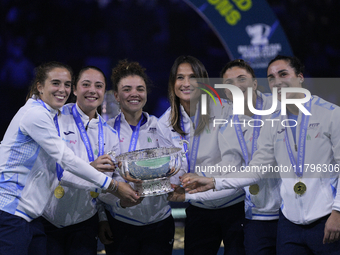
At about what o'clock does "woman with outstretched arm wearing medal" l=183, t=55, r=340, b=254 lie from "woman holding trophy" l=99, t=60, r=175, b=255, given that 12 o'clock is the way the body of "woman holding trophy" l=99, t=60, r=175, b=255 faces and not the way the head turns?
"woman with outstretched arm wearing medal" l=183, t=55, r=340, b=254 is roughly at 10 o'clock from "woman holding trophy" l=99, t=60, r=175, b=255.

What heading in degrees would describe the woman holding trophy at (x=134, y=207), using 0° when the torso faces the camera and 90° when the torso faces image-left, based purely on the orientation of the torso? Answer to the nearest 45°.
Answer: approximately 0°

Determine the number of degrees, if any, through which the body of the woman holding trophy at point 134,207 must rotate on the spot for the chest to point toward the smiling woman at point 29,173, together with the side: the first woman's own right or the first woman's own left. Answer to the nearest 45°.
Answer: approximately 45° to the first woman's own right
